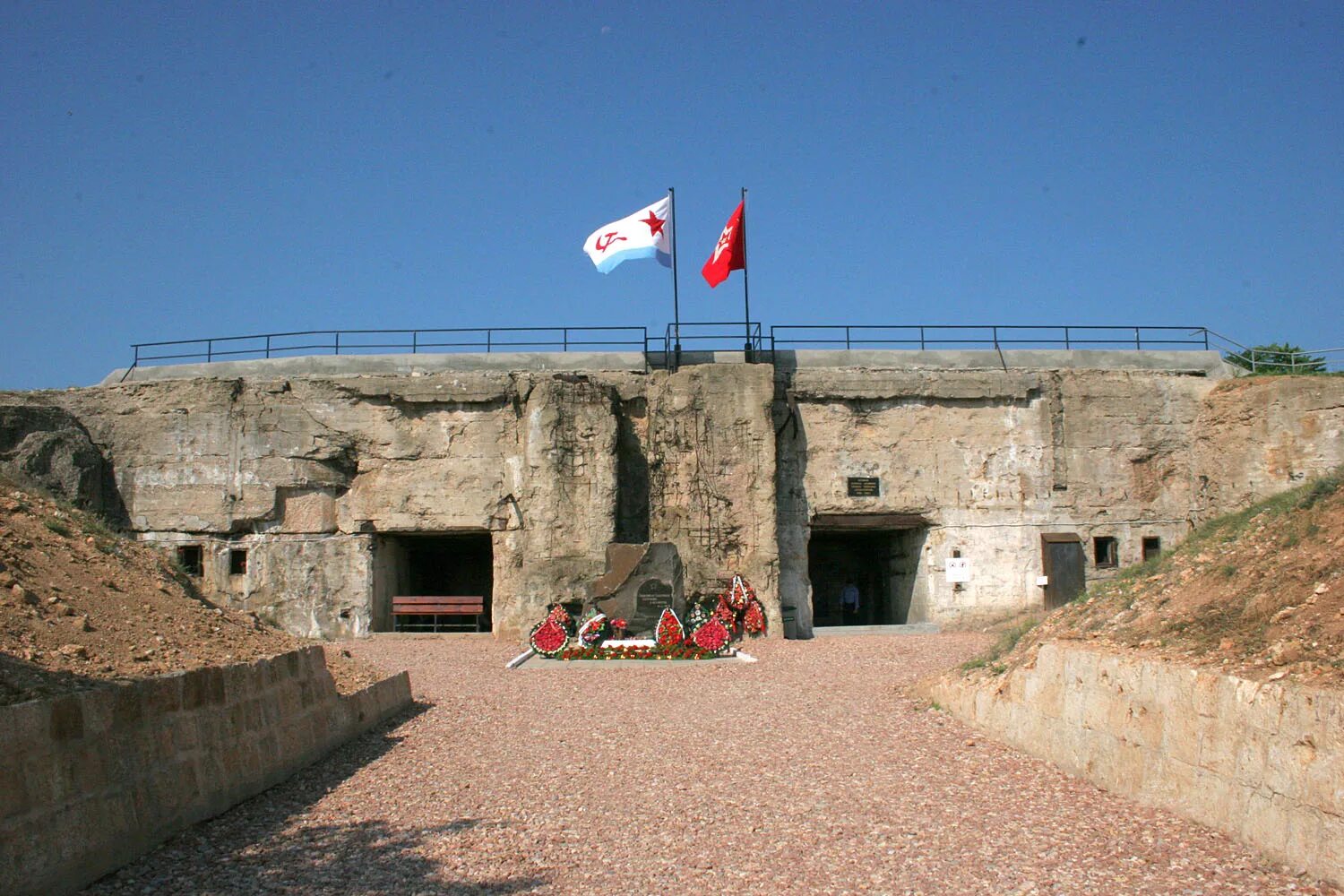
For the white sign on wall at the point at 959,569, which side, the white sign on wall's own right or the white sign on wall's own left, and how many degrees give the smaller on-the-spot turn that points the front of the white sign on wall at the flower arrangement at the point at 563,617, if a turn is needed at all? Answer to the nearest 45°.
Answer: approximately 45° to the white sign on wall's own right

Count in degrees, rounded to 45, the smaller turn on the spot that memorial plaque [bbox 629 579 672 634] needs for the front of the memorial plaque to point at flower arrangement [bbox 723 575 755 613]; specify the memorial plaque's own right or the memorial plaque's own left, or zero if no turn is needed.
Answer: approximately 135° to the memorial plaque's own left

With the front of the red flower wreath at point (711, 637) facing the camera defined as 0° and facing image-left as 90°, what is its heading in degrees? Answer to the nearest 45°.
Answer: approximately 0°

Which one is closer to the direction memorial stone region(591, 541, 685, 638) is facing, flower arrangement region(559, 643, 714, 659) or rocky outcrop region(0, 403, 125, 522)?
the flower arrangement

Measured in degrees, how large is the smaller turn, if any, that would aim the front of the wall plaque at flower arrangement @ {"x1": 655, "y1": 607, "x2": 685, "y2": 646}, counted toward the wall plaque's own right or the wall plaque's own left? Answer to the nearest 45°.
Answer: approximately 45° to the wall plaque's own right

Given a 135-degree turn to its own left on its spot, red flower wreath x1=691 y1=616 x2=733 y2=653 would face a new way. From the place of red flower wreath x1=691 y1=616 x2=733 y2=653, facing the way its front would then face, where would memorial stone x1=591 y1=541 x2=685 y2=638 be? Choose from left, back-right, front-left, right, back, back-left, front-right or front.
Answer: left

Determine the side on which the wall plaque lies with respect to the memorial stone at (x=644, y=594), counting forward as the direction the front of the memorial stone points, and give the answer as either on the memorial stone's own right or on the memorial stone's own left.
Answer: on the memorial stone's own left

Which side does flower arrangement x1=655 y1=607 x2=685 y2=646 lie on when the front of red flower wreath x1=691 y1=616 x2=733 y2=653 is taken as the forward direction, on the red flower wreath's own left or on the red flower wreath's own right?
on the red flower wreath's own right

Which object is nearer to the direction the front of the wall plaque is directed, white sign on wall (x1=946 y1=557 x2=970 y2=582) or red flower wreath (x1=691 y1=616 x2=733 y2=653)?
the red flower wreath

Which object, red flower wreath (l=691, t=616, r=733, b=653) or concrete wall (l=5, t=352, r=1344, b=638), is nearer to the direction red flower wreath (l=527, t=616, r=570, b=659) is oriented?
the red flower wreath

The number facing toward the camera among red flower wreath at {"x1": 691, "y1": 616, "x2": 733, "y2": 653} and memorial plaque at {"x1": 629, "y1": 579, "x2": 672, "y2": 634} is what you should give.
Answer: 2
